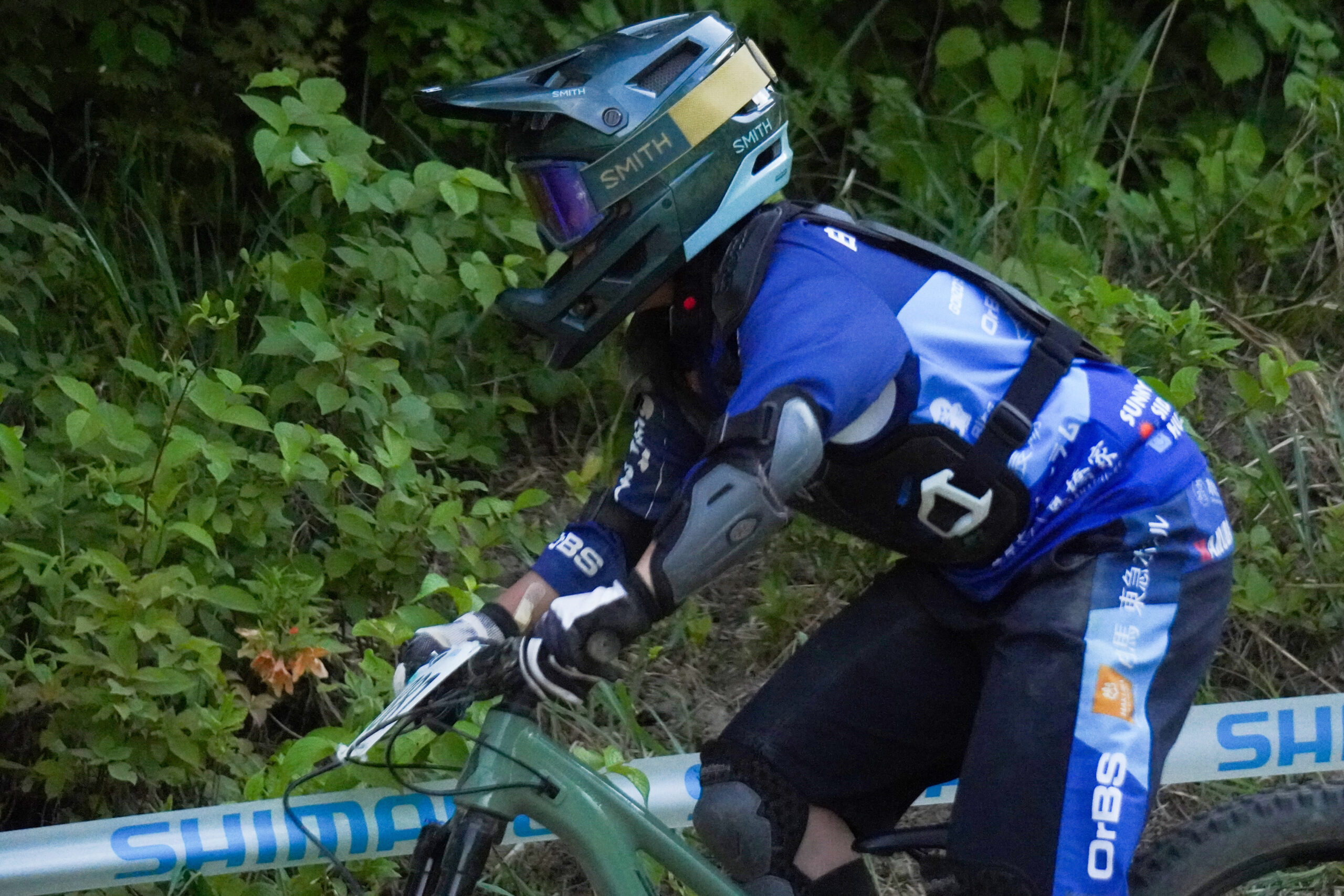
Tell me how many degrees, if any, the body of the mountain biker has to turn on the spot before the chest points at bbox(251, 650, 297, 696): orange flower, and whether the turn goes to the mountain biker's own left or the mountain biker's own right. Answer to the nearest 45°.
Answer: approximately 45° to the mountain biker's own right

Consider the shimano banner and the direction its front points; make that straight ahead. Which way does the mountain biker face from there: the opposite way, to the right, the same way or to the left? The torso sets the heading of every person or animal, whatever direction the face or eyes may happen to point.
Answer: to the right

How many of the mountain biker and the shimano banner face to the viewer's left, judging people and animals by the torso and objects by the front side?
1

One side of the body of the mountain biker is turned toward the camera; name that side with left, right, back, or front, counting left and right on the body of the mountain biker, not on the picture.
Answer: left

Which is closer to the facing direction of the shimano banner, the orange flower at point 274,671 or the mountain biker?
the mountain biker

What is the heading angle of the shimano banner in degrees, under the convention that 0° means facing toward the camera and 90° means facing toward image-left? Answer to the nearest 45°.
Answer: approximately 0°

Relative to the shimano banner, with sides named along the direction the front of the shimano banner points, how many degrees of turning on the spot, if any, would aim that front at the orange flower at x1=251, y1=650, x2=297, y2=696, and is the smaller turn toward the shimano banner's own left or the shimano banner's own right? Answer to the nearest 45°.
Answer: approximately 180°
